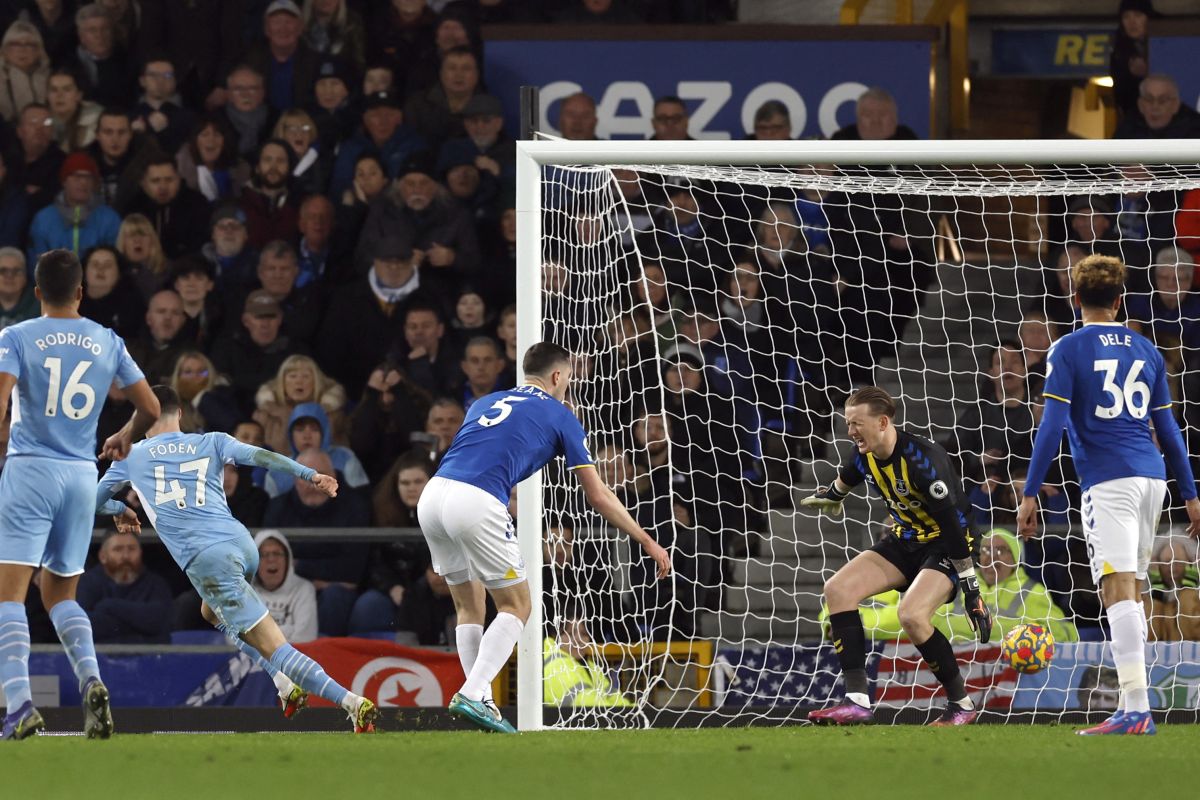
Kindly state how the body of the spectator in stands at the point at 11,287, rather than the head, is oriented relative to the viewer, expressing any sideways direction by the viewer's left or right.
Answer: facing the viewer

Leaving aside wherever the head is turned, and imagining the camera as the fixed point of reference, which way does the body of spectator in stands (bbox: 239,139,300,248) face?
toward the camera

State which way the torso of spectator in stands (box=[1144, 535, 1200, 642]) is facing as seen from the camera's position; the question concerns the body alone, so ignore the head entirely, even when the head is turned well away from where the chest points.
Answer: toward the camera

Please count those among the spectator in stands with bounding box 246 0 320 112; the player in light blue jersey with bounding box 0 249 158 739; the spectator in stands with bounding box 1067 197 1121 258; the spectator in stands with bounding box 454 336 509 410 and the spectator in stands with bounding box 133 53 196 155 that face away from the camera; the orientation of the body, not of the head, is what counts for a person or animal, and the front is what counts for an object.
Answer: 1

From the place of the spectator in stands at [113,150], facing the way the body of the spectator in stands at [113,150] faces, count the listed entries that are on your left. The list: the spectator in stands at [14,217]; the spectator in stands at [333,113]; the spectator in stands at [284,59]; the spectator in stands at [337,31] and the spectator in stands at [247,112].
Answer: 4

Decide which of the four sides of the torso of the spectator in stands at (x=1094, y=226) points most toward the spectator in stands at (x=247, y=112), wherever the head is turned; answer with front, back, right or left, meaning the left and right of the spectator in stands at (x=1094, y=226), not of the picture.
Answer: right

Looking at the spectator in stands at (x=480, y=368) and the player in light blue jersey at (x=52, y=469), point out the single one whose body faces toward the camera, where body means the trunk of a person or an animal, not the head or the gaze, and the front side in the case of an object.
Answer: the spectator in stands

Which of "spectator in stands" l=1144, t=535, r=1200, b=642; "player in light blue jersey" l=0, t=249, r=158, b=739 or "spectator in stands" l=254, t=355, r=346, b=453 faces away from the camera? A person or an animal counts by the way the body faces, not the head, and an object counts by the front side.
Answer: the player in light blue jersey

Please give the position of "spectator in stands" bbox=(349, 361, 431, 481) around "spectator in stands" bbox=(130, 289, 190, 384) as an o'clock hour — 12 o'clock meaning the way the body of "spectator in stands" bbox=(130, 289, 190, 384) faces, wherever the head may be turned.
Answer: "spectator in stands" bbox=(349, 361, 431, 481) is roughly at 10 o'clock from "spectator in stands" bbox=(130, 289, 190, 384).

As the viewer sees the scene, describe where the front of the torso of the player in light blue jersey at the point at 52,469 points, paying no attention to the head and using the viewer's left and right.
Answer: facing away from the viewer

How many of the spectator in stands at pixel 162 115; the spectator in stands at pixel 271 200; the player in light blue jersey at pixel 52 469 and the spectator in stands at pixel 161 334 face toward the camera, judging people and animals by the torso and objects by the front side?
3

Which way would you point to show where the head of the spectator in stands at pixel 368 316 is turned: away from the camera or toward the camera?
toward the camera
